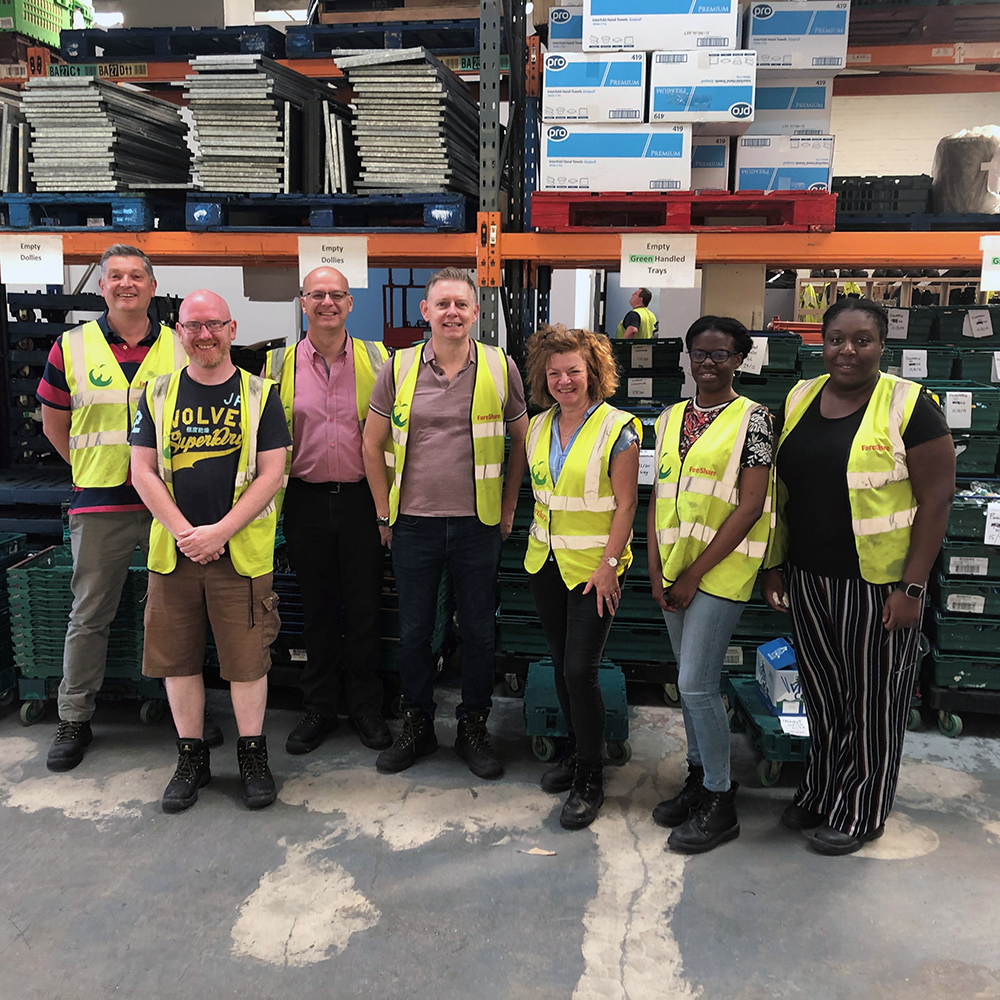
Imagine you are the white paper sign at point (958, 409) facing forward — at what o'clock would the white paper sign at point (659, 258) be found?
the white paper sign at point (659, 258) is roughly at 2 o'clock from the white paper sign at point (958, 409).

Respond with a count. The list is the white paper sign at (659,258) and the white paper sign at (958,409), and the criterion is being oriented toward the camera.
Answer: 2

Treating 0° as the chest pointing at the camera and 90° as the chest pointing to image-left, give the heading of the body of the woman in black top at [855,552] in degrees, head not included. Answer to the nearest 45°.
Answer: approximately 45°

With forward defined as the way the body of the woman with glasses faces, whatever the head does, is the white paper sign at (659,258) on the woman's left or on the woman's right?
on the woman's right
